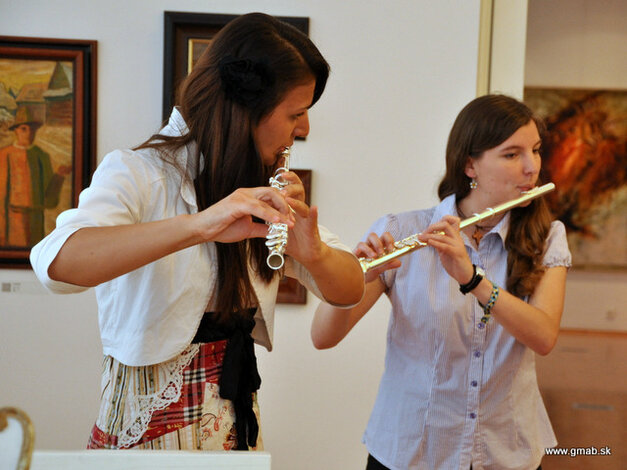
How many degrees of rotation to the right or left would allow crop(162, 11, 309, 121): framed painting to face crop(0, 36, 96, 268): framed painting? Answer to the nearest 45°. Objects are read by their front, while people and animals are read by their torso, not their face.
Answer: approximately 90° to its right

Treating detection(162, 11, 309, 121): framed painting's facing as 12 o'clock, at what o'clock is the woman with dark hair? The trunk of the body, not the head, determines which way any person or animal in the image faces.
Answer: The woman with dark hair is roughly at 12 o'clock from the framed painting.

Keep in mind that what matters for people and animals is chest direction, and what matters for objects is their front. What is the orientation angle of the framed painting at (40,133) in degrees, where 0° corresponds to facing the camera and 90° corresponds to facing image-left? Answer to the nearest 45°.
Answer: approximately 0°

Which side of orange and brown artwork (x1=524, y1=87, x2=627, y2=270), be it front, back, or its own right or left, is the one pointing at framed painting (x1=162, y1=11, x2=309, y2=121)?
right

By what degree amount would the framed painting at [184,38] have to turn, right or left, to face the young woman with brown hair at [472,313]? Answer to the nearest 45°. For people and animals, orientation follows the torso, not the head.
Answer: approximately 45° to its left

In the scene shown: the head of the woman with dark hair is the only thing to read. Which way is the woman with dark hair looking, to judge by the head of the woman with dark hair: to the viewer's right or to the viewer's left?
to the viewer's right

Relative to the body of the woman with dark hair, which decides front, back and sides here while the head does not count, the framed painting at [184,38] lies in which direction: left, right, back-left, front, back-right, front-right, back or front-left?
back-left

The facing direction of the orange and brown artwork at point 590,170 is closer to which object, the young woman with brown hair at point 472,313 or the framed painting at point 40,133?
the young woman with brown hair

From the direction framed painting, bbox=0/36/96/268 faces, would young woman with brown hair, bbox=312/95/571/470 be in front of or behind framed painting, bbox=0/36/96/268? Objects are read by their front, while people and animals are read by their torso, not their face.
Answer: in front

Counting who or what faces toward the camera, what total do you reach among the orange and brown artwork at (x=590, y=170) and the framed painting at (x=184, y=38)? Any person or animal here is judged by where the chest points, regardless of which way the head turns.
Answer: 2

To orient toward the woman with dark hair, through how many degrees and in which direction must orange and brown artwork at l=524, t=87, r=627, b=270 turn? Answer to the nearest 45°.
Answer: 0° — it already faces them

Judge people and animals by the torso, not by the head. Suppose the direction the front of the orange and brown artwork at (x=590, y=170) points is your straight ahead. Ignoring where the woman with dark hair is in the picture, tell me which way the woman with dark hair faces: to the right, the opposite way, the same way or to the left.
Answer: to the left

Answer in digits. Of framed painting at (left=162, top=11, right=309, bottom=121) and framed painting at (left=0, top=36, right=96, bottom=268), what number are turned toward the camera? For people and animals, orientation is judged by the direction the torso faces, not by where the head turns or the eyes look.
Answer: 2

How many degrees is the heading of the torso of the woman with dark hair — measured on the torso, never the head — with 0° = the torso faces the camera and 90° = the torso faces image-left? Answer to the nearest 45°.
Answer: approximately 315°

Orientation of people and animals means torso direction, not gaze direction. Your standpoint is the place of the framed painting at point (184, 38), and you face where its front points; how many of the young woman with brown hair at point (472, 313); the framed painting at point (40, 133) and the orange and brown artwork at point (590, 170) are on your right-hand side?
1
